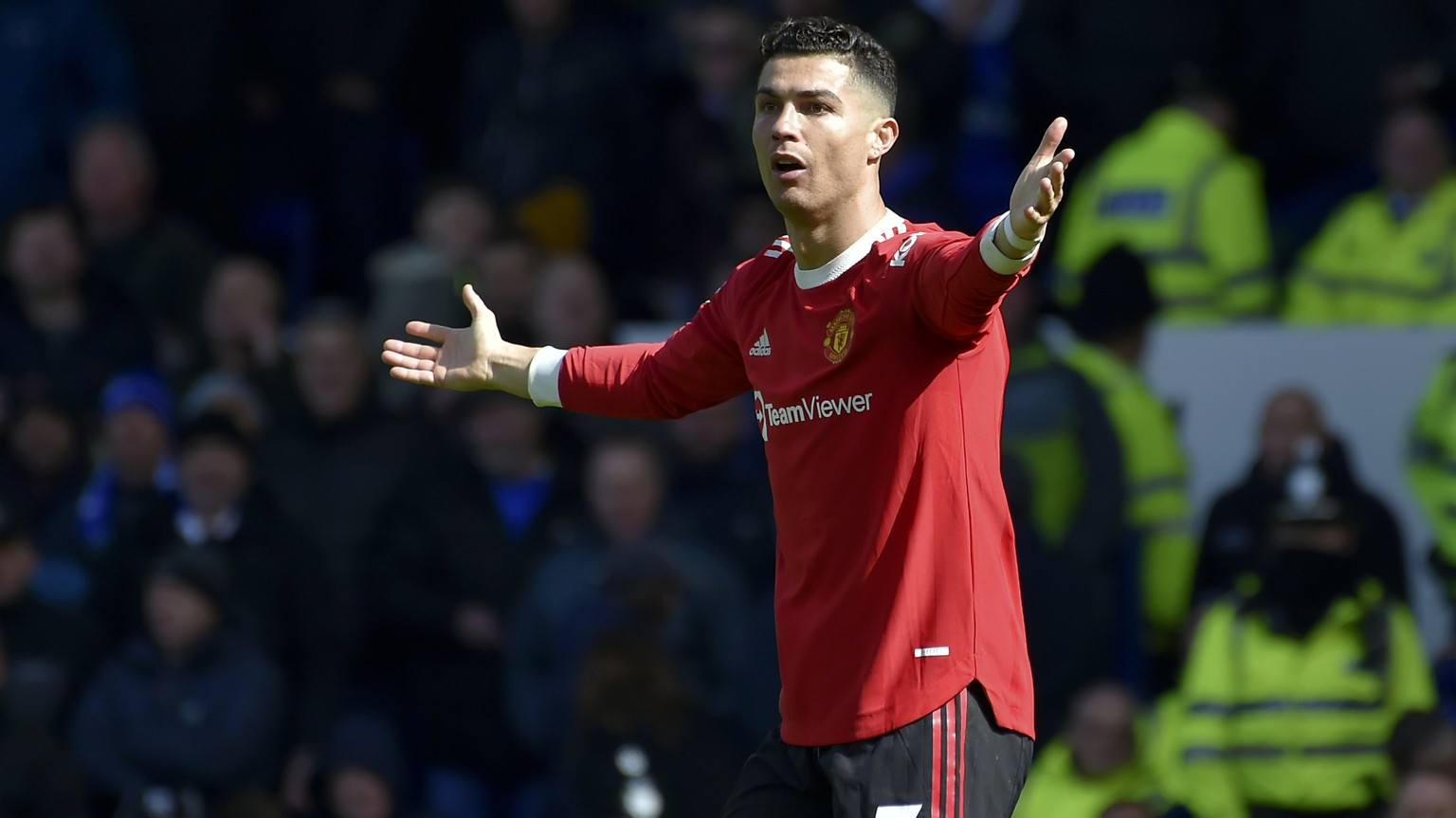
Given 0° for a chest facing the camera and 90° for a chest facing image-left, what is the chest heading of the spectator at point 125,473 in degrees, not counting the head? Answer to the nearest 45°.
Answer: approximately 0°

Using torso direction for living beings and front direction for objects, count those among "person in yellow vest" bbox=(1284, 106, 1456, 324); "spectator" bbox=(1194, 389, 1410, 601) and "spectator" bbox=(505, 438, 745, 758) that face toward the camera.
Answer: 3

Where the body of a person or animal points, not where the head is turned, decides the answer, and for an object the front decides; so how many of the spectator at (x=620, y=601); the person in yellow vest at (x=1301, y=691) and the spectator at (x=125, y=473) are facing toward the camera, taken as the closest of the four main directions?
3

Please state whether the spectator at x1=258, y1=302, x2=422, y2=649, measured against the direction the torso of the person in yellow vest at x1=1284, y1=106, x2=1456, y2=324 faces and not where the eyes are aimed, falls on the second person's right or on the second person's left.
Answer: on the second person's right
